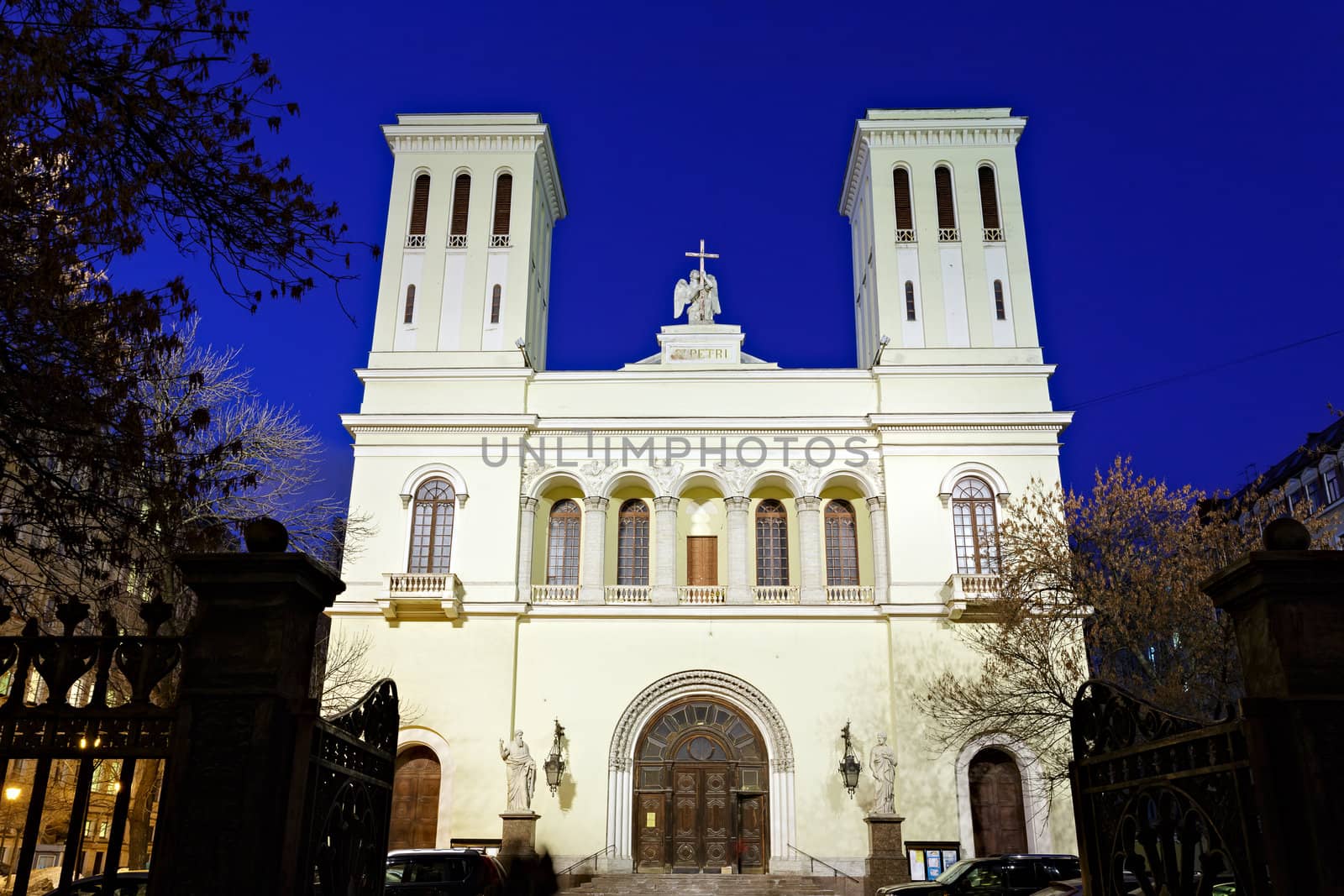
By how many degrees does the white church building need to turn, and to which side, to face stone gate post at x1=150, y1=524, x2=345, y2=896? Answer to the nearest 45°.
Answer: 0° — it already faces it

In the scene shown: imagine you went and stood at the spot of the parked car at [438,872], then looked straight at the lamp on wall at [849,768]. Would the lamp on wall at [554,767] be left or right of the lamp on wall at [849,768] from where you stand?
left

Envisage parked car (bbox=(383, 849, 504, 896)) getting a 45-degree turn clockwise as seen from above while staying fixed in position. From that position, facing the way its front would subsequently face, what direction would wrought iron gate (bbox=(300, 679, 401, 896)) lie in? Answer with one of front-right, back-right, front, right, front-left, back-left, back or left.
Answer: back-left

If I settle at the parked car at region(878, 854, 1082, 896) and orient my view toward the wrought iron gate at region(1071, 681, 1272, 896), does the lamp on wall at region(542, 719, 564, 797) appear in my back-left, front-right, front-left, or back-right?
back-right

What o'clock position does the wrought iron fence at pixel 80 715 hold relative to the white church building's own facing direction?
The wrought iron fence is roughly at 12 o'clock from the white church building.

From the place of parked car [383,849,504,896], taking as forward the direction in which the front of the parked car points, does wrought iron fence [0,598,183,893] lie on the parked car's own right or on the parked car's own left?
on the parked car's own left

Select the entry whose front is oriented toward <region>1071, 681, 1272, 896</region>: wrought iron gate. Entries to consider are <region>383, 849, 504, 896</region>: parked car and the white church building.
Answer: the white church building

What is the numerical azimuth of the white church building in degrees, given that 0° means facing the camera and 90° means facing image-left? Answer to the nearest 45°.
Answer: approximately 0°
